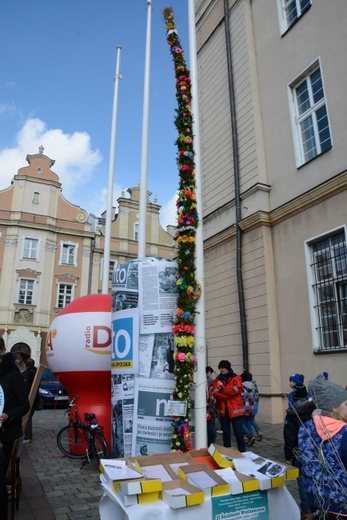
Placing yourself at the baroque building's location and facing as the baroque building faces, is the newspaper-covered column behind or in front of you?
in front

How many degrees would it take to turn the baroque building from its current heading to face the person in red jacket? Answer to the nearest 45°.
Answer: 0° — it already faces them

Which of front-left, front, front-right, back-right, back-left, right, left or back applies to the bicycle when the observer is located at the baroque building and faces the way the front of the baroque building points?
front

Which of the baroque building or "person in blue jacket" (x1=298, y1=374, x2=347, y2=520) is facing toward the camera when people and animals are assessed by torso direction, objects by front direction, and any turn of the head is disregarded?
the baroque building

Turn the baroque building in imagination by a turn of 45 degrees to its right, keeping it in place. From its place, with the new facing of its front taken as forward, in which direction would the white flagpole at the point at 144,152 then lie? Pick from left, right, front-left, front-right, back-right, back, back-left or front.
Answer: front-left

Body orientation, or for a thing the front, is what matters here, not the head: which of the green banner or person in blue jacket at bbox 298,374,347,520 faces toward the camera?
the green banner

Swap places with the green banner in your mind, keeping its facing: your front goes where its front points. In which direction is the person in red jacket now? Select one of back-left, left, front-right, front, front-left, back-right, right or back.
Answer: back

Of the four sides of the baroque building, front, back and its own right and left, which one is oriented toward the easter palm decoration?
front

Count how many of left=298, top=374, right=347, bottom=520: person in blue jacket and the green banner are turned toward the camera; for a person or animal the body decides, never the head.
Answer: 1

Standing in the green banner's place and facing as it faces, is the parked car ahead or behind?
behind

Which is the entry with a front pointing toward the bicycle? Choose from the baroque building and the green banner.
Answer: the baroque building

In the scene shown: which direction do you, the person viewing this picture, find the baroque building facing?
facing the viewer

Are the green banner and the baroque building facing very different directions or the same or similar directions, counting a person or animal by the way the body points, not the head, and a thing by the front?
same or similar directions

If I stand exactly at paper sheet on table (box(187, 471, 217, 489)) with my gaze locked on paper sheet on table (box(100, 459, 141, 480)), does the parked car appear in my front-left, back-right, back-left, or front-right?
front-right

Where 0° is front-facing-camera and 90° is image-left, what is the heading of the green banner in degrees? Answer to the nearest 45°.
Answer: approximately 0°

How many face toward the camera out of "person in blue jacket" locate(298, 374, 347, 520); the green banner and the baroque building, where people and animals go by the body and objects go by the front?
2
